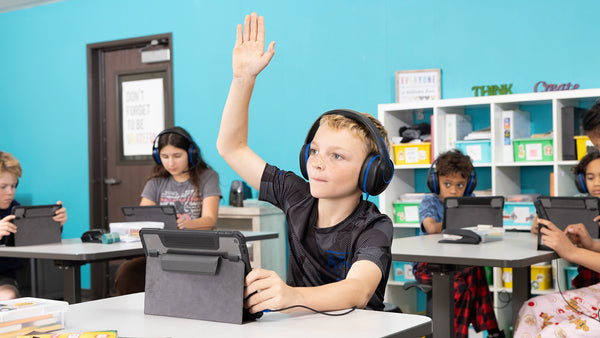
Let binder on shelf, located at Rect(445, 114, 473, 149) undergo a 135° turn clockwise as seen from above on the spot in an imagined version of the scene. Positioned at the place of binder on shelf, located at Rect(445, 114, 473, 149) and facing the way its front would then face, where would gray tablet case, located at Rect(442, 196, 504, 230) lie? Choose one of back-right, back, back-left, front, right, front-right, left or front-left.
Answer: back

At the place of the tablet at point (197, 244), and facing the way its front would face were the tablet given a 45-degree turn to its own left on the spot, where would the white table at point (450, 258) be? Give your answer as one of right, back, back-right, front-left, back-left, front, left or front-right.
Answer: right

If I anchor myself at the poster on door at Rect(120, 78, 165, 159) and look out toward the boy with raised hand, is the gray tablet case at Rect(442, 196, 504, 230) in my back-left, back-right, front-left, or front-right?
front-left

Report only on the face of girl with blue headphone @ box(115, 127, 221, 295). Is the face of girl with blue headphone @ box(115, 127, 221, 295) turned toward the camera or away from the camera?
toward the camera

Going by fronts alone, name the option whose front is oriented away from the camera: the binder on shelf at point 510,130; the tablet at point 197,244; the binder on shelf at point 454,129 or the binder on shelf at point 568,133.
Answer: the tablet

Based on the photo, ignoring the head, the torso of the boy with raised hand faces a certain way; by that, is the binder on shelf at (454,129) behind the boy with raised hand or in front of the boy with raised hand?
behind

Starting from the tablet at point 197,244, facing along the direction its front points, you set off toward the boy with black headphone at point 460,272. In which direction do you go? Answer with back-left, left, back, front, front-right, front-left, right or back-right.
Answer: front-right

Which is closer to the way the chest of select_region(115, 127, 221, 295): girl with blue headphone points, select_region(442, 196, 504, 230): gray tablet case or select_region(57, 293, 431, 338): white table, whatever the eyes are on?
the white table

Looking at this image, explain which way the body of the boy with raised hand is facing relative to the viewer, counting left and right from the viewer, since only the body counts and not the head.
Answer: facing the viewer and to the left of the viewer

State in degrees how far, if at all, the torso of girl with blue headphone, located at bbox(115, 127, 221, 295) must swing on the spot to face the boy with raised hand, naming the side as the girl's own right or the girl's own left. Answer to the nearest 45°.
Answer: approximately 45° to the girl's own left

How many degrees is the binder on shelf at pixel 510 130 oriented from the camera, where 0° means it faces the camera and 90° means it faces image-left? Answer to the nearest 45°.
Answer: approximately 45°

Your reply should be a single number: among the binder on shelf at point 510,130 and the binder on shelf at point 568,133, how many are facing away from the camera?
0

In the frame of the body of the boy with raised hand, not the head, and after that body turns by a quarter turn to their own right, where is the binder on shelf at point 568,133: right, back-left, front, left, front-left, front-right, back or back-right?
right

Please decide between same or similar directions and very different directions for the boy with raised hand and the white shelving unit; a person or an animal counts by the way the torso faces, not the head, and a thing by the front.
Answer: same or similar directions

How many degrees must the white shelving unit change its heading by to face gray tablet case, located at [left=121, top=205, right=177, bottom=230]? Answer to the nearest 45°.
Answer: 0° — it already faces it

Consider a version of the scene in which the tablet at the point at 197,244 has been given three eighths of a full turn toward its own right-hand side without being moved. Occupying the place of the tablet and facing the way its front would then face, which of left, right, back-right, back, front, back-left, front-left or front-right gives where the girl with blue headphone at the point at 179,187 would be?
back-left
